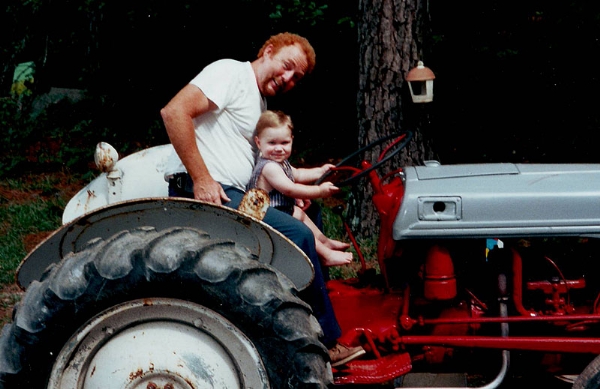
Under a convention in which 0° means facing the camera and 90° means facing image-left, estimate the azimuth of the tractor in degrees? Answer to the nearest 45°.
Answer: approximately 270°

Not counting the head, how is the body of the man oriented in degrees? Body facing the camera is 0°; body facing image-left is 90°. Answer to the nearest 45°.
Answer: approximately 270°

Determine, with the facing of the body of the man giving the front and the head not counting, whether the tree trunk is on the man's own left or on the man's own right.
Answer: on the man's own left

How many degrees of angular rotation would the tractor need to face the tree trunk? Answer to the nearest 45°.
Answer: approximately 90° to its left
